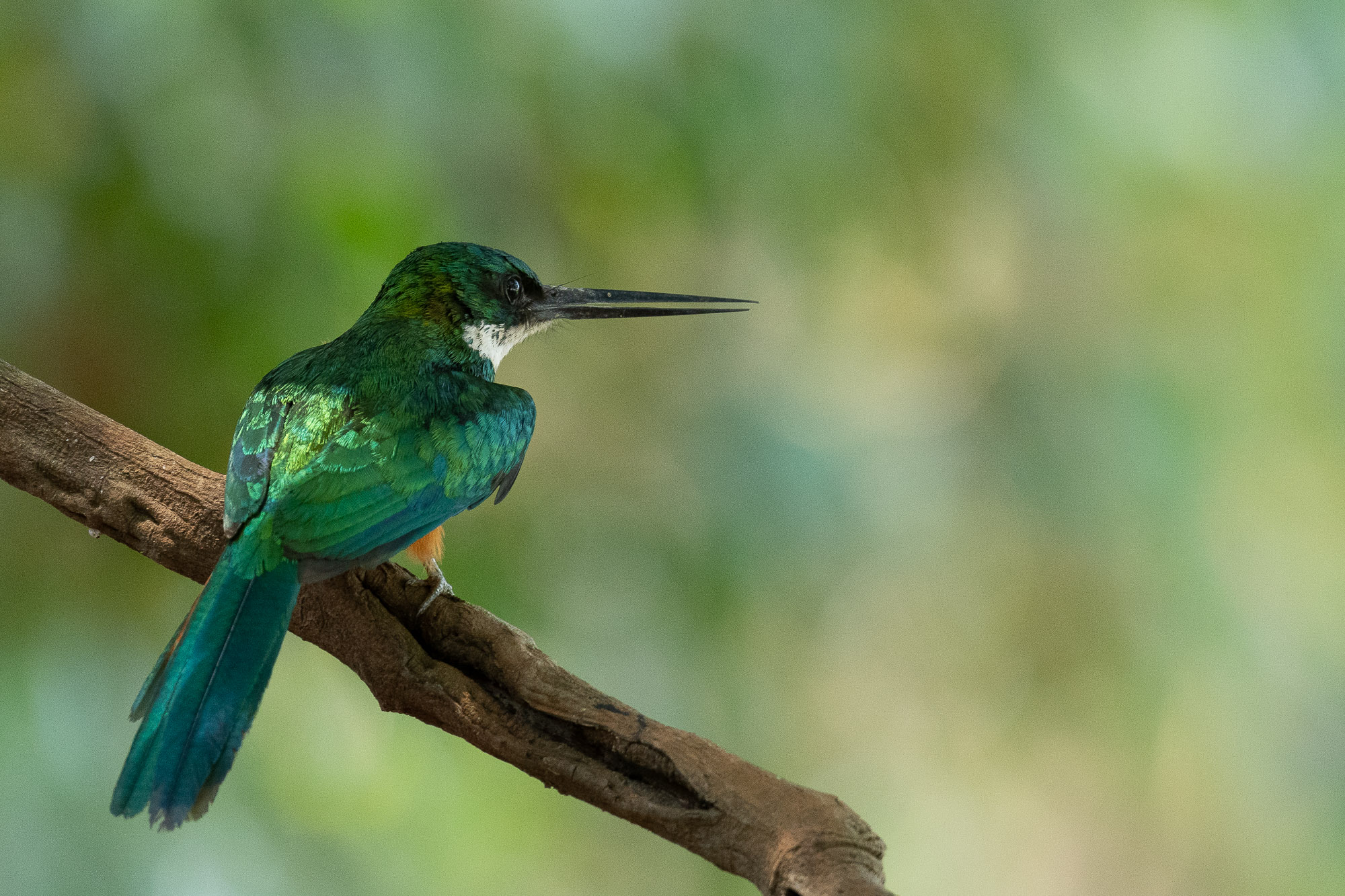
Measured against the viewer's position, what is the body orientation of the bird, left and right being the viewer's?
facing away from the viewer and to the right of the viewer
